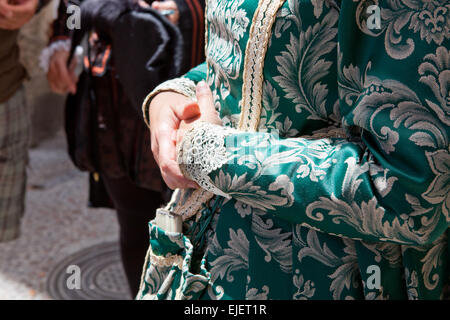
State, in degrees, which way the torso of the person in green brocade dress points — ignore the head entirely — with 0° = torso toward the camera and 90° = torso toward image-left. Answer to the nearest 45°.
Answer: approximately 45°

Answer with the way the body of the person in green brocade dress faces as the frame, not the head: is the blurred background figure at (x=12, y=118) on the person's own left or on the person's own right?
on the person's own right

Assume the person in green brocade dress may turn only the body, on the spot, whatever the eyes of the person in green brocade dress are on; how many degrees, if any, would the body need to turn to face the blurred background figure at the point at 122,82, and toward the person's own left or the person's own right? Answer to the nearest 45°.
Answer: approximately 90° to the person's own right

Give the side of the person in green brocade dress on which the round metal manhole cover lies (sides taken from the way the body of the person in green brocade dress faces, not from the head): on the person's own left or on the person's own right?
on the person's own right
